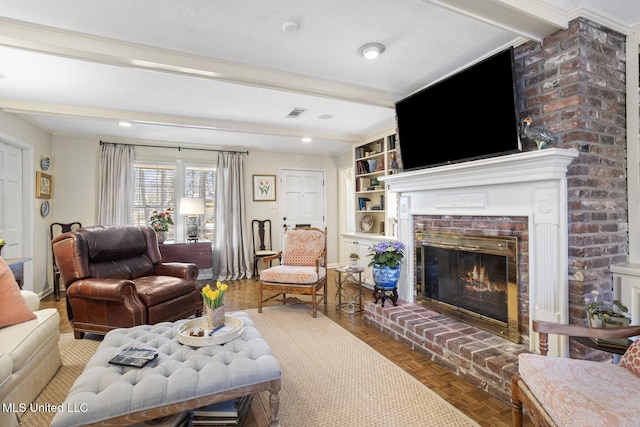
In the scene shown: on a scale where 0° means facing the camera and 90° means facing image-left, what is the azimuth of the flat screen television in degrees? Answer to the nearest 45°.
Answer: approximately 45°

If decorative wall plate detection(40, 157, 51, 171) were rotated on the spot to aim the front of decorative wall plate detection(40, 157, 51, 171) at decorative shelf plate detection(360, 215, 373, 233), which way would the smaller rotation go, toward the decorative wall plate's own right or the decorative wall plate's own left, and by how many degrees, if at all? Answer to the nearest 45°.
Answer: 0° — it already faces it

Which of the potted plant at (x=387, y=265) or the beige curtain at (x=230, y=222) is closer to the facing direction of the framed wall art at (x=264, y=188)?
the potted plant

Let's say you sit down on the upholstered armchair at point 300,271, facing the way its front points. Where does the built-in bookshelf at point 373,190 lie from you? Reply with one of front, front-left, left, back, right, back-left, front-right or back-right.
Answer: back

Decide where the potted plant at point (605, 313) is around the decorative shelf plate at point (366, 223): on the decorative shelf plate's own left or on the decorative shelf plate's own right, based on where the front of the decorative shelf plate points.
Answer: on the decorative shelf plate's own left

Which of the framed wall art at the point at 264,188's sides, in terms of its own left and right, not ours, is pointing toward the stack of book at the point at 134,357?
front

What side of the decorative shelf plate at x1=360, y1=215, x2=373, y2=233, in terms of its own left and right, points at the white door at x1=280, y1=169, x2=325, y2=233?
right

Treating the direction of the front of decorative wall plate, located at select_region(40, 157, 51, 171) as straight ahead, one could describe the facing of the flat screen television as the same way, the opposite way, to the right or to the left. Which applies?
the opposite way

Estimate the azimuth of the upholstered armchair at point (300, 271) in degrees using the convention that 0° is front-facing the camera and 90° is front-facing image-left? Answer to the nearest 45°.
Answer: approximately 45°

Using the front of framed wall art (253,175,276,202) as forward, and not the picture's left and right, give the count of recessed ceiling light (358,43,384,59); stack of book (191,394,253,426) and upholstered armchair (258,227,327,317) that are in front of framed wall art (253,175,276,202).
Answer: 3

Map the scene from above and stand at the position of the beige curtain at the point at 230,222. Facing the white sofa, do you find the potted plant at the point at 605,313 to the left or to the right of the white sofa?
left

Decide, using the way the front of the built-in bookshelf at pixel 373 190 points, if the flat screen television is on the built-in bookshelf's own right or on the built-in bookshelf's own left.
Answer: on the built-in bookshelf's own left

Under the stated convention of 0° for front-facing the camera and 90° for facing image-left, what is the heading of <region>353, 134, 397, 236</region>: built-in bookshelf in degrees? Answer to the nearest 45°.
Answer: approximately 45°
